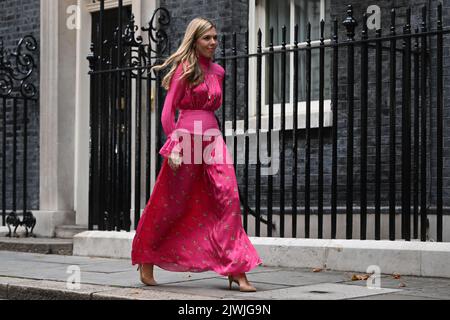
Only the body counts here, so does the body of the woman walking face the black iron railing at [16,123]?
no

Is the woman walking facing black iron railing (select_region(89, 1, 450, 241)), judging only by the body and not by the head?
no

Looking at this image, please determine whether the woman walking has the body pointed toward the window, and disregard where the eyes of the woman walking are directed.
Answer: no

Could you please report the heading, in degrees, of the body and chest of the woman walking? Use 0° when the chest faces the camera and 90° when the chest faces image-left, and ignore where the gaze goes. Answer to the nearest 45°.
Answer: approximately 315°
